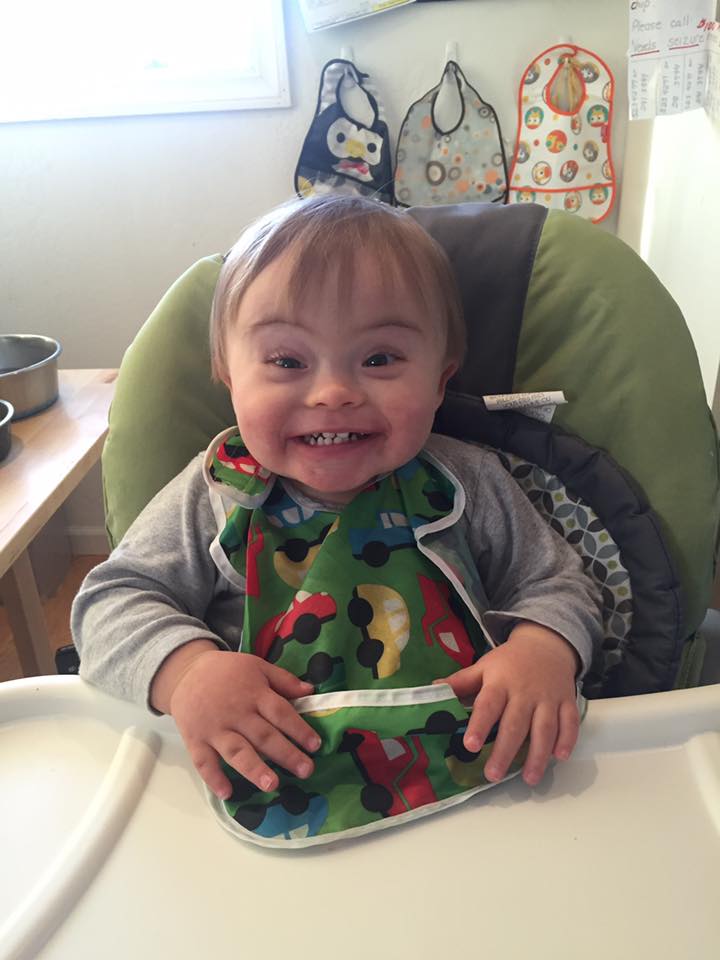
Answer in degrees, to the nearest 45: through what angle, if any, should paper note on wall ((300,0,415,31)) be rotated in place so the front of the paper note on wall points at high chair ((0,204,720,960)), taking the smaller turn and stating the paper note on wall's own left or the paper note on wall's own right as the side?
0° — it already faces it

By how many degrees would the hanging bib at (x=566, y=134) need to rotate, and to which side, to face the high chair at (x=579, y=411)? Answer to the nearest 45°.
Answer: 0° — it already faces it

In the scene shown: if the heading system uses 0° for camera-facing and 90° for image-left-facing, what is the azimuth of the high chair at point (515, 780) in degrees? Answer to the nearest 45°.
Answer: approximately 0°

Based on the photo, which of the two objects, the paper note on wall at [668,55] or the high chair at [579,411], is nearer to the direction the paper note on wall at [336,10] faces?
the high chair

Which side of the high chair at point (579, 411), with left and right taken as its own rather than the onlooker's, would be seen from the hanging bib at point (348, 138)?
back
